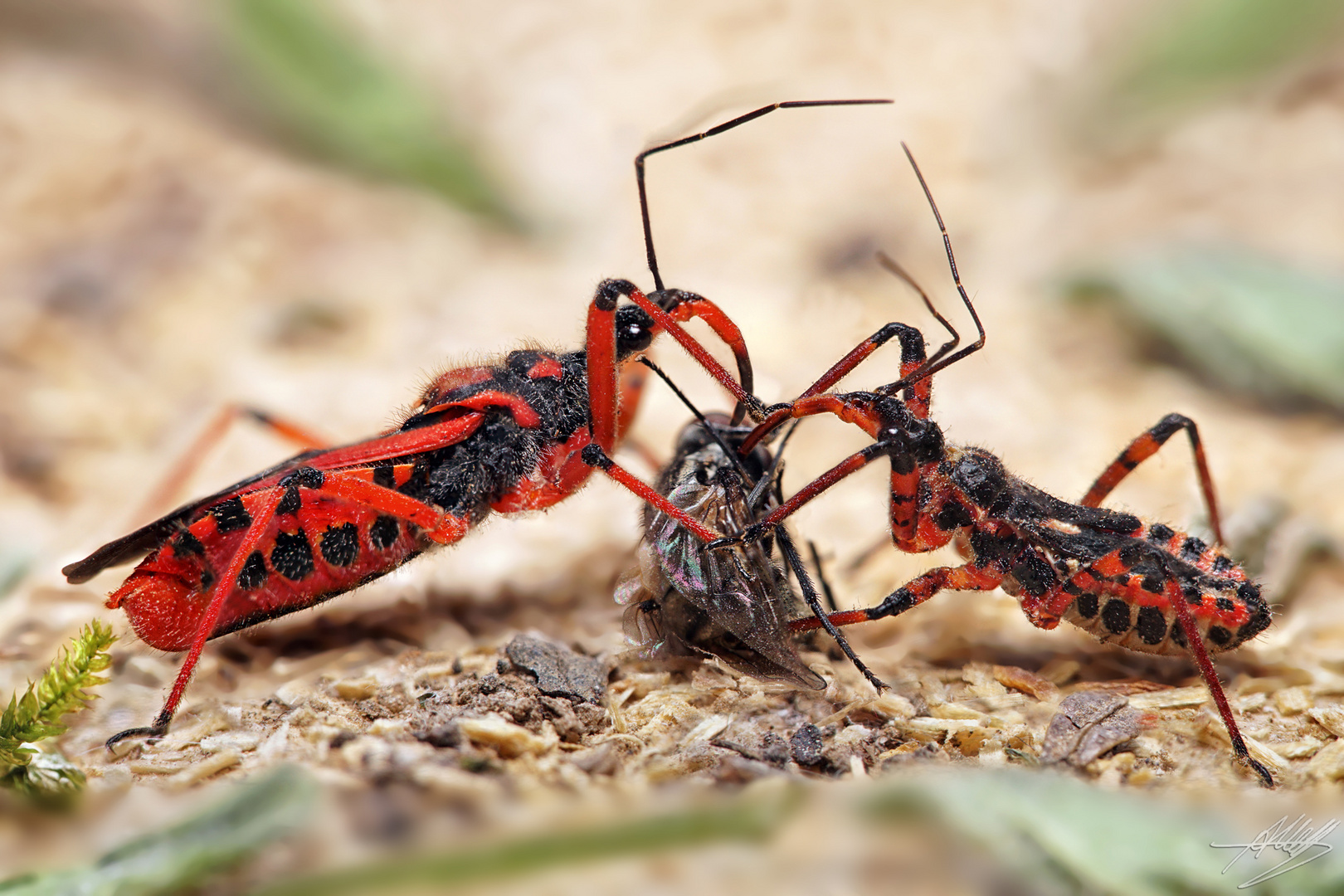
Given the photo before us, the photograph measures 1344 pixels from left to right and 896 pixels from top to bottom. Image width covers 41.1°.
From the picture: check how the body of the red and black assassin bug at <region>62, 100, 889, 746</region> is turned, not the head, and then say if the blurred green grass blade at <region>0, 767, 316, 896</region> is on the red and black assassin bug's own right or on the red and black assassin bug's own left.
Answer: on the red and black assassin bug's own right

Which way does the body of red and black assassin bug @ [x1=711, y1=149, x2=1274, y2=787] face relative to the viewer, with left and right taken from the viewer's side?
facing to the left of the viewer

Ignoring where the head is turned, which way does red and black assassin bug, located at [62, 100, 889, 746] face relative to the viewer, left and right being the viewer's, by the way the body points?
facing to the right of the viewer

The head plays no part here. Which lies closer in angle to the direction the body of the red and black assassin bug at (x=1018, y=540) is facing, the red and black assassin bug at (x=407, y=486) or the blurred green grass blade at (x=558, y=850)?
the red and black assassin bug

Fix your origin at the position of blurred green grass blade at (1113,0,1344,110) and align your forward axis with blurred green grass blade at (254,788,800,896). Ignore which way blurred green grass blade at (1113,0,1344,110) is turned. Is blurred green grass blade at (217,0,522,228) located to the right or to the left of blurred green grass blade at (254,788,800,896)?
right

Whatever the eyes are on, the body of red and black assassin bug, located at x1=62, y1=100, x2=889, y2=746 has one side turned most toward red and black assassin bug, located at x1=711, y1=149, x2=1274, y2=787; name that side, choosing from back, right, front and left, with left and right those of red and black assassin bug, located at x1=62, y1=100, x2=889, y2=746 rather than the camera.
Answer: front

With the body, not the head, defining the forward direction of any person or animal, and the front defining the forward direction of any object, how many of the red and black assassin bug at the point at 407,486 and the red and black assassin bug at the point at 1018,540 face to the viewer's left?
1

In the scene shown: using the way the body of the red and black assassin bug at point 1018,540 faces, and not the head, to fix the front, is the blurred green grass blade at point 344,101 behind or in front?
in front
